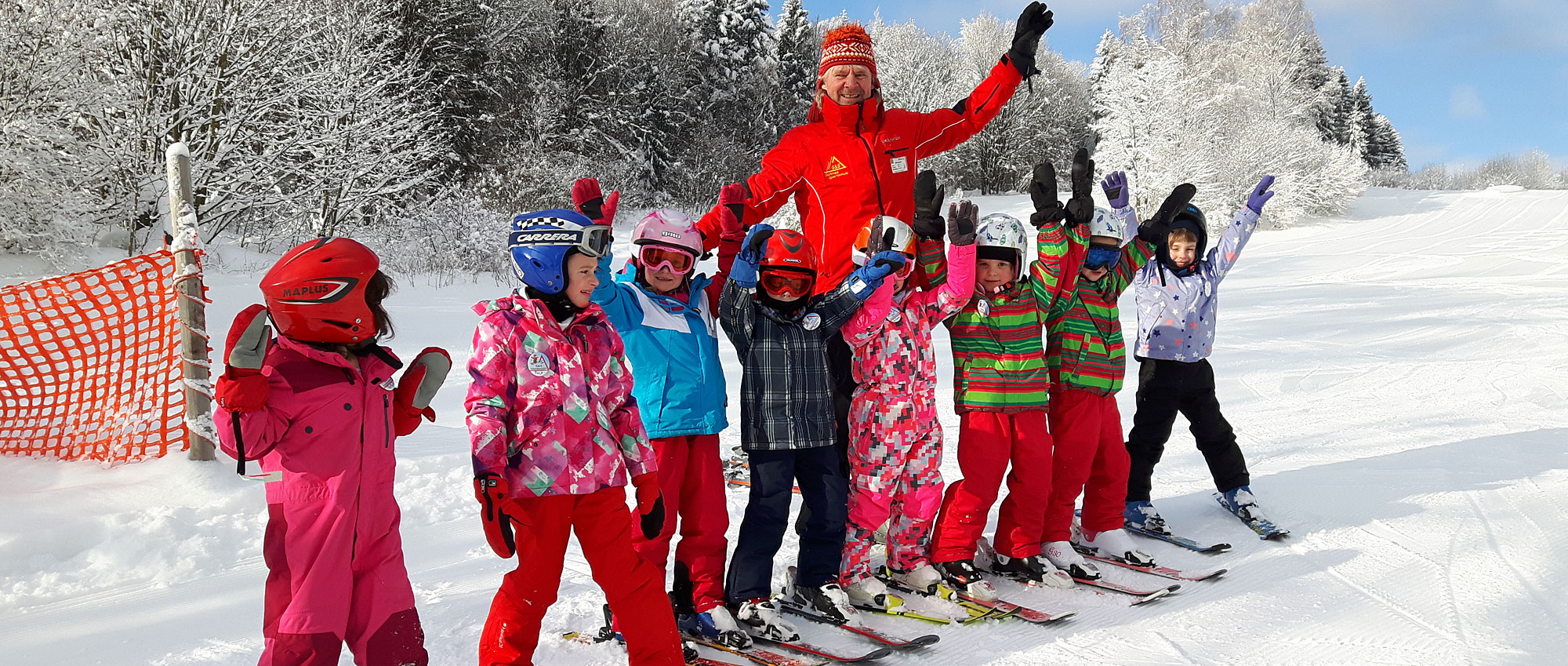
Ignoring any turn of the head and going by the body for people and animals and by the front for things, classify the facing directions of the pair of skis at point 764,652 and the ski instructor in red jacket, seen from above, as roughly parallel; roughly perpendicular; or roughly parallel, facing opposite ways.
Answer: roughly perpendicular

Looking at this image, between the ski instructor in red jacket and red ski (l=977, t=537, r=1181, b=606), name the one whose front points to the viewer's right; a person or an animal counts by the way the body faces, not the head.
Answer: the red ski

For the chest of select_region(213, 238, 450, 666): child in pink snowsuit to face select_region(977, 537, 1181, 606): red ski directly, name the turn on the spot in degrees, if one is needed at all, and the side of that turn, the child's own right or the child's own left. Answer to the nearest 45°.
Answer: approximately 45° to the child's own left

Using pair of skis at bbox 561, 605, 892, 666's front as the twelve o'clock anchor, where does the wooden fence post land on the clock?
The wooden fence post is roughly at 7 o'clock from the pair of skis.

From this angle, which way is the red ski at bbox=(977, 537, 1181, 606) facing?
to the viewer's right

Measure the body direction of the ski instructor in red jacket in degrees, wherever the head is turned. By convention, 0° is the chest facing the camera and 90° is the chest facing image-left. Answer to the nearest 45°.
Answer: approximately 0°

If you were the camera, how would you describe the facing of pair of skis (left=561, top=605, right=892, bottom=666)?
facing to the right of the viewer

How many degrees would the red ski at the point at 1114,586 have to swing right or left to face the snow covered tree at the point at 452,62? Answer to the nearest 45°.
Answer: approximately 135° to its left
